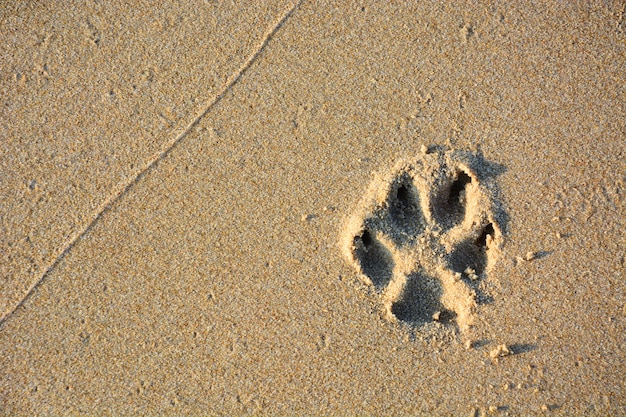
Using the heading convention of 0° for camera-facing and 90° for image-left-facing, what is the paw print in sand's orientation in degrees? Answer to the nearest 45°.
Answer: approximately 180°
